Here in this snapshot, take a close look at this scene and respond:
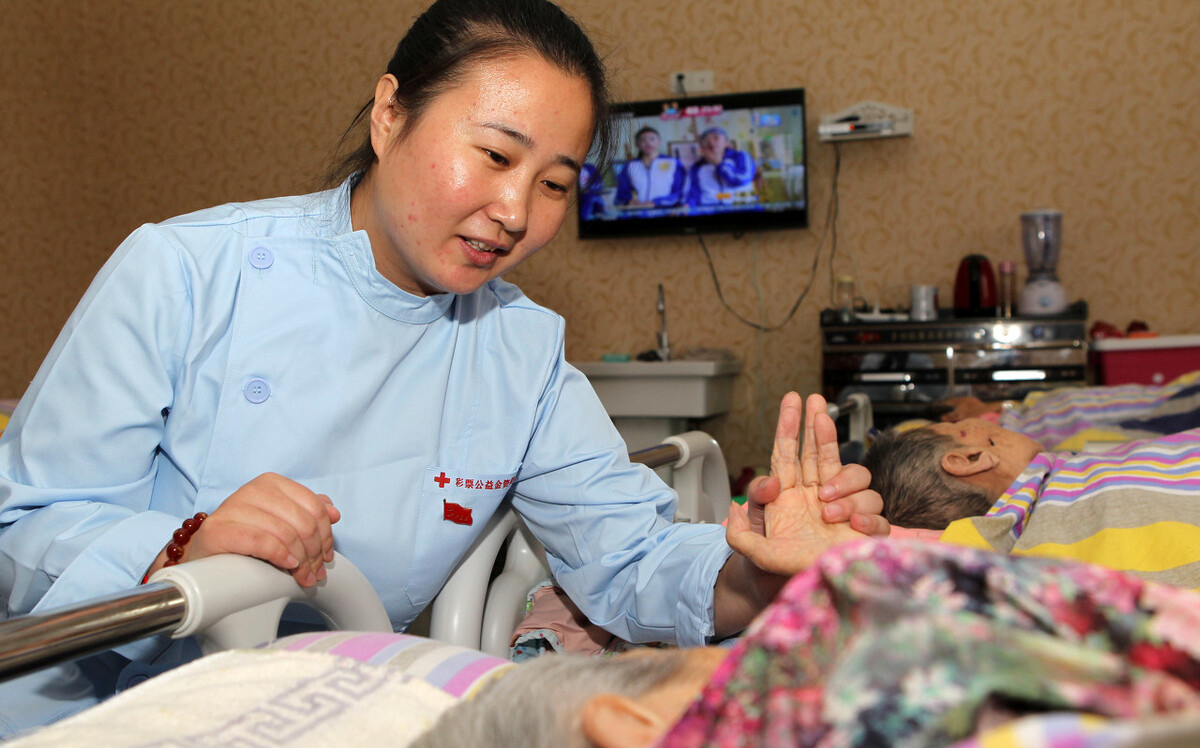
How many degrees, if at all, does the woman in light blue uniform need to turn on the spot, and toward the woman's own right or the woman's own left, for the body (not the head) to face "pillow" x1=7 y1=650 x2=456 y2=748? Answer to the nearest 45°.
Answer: approximately 45° to the woman's own right

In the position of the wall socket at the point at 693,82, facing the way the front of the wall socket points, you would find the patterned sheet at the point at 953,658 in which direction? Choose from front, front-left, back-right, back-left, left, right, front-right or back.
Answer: front

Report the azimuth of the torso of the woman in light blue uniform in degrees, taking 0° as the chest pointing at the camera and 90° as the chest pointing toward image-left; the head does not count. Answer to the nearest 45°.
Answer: approximately 315°

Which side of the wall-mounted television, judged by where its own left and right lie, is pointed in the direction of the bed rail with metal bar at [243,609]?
front

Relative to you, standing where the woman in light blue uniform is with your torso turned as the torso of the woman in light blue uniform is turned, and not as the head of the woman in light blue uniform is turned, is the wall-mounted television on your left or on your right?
on your left

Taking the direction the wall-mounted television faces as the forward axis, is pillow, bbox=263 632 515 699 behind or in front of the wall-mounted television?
in front

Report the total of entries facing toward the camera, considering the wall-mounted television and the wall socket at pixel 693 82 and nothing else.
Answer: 2

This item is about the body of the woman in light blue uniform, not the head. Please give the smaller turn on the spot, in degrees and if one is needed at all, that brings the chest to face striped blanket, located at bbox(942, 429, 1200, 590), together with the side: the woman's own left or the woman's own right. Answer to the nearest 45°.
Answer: approximately 45° to the woman's own left

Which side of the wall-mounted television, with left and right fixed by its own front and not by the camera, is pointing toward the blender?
left

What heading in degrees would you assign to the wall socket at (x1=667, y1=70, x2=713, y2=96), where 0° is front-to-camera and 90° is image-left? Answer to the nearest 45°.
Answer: approximately 0°

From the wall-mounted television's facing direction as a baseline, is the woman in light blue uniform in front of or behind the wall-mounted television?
in front

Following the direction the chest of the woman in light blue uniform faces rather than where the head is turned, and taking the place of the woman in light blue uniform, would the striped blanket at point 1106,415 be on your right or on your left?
on your left
